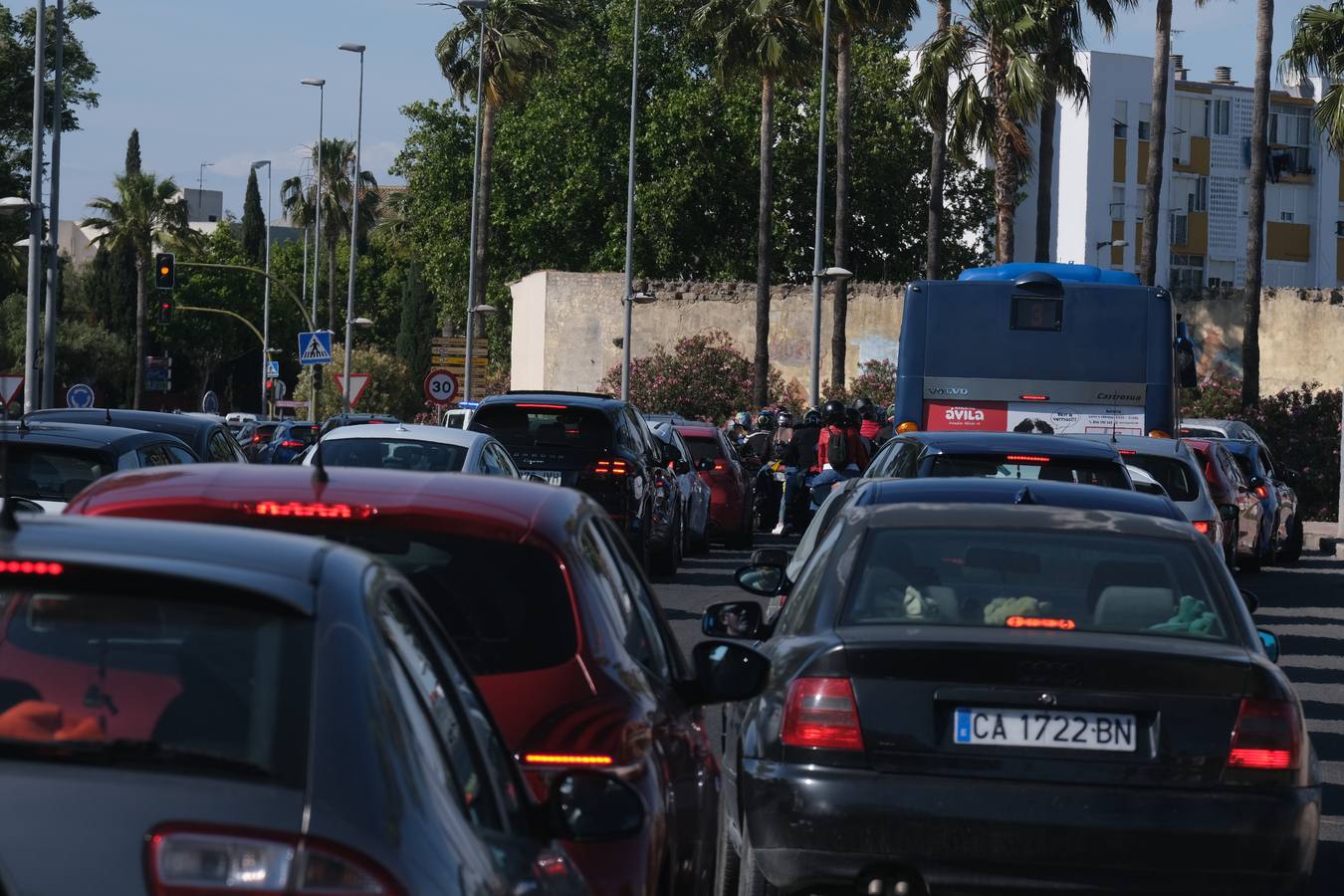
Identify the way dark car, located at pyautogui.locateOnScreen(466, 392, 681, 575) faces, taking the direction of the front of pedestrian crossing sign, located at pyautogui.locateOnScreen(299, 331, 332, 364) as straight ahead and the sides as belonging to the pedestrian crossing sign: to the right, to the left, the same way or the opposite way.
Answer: the opposite way

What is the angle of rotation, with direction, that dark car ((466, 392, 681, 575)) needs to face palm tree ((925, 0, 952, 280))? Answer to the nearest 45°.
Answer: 0° — it already faces it

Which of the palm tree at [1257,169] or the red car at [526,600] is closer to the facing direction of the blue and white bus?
the palm tree

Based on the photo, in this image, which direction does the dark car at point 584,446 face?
away from the camera

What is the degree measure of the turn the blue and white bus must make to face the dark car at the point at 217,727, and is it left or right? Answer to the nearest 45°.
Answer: approximately 180°

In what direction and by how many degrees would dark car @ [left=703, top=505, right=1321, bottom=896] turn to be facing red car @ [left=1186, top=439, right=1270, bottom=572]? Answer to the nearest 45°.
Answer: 0° — it already faces it

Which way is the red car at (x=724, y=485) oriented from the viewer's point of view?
away from the camera

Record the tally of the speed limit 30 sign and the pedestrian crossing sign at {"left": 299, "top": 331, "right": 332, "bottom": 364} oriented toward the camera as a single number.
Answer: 2

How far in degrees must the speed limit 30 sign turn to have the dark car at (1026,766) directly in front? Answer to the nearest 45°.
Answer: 0° — it already faces it

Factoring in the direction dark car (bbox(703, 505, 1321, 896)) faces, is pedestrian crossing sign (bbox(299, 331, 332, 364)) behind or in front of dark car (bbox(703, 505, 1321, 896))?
in front

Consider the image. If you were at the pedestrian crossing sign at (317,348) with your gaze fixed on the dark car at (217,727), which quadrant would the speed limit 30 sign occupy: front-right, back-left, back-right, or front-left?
back-left

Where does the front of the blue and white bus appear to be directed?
away from the camera

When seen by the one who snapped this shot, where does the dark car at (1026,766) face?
facing away from the viewer

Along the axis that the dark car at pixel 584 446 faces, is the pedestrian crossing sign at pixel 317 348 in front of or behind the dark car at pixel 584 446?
in front

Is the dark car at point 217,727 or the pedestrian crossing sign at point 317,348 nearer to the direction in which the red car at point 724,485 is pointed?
the pedestrian crossing sign

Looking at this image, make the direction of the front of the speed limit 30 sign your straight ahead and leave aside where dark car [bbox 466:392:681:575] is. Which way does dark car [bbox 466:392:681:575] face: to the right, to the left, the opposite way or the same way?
the opposite way
